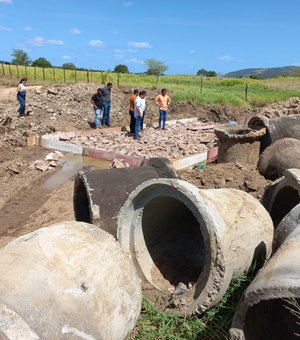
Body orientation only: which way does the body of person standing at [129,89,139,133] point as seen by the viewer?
to the viewer's right

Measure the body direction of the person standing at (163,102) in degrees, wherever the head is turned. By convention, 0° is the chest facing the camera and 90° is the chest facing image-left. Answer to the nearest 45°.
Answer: approximately 0°

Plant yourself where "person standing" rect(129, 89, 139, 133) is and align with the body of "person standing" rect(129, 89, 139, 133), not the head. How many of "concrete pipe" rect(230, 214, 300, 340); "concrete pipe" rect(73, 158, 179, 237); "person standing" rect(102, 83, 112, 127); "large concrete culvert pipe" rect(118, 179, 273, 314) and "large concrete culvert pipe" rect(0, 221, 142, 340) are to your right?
4

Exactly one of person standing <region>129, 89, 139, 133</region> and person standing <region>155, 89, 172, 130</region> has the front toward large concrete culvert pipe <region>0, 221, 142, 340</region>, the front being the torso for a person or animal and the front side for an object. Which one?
person standing <region>155, 89, 172, 130</region>

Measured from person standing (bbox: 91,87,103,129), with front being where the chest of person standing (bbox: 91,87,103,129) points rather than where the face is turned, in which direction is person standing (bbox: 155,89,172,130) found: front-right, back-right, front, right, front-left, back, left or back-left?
front-left

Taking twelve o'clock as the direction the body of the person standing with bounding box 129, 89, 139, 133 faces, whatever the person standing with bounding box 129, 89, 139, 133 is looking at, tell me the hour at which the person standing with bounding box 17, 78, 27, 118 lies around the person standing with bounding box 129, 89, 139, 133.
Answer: the person standing with bounding box 17, 78, 27, 118 is roughly at 7 o'clock from the person standing with bounding box 129, 89, 139, 133.

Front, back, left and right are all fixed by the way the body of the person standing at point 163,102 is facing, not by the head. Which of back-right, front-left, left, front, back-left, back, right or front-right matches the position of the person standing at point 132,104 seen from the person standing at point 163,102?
front-right

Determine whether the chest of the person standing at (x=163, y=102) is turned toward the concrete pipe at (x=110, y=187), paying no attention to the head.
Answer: yes

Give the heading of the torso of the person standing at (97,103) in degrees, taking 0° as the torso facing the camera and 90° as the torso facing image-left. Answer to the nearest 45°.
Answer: approximately 315°
